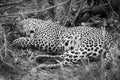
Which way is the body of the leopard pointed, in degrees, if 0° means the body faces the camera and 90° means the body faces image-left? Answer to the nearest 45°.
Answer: approximately 90°
